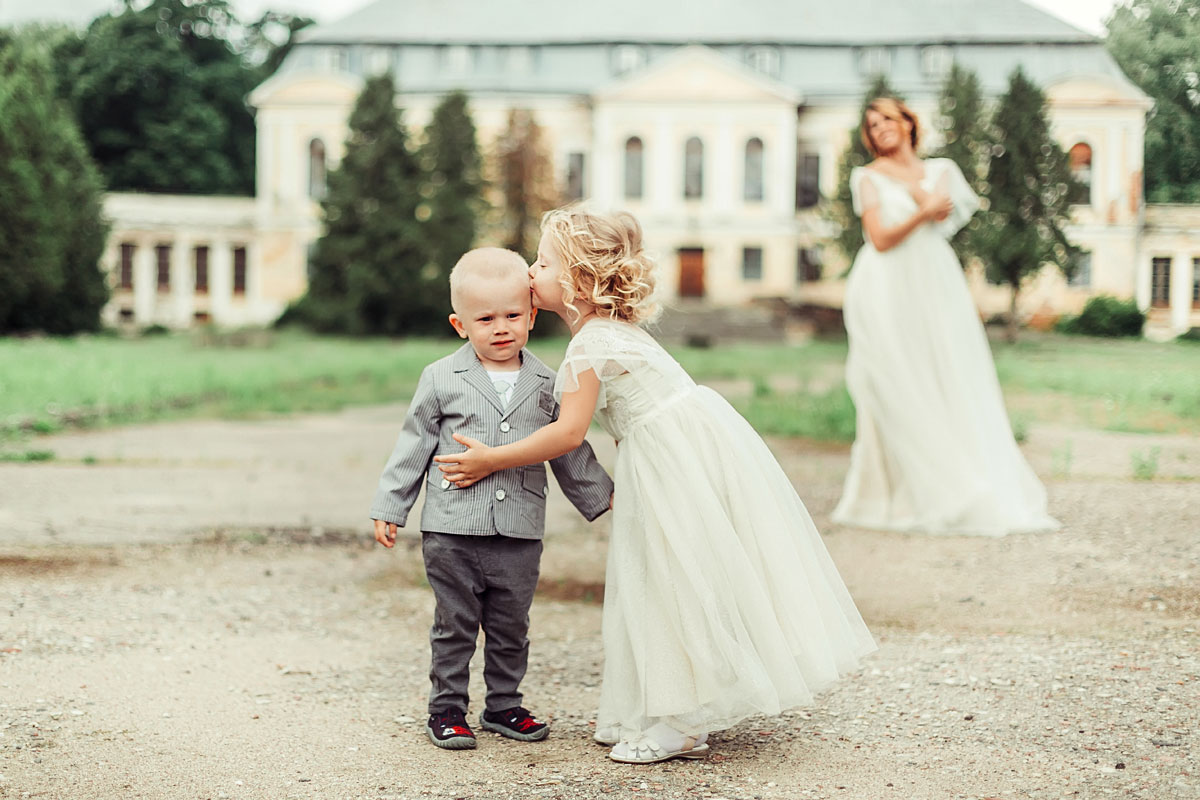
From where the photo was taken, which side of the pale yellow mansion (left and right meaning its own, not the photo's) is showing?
front

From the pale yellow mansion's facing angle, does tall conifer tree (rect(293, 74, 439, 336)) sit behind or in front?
in front

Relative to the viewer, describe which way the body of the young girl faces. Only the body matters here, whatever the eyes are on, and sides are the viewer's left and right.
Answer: facing to the left of the viewer

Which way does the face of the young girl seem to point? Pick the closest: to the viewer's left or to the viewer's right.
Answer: to the viewer's left

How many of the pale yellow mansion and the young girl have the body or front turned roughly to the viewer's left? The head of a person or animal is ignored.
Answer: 1

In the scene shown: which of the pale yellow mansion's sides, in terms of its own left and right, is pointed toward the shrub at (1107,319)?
left

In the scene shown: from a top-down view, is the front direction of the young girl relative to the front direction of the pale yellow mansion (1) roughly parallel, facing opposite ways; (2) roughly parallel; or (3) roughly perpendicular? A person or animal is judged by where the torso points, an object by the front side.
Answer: roughly perpendicular

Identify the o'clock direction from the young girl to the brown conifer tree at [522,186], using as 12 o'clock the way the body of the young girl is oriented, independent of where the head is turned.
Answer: The brown conifer tree is roughly at 3 o'clock from the young girl.

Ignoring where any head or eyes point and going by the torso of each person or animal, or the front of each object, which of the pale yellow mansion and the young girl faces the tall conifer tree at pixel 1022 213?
the pale yellow mansion
